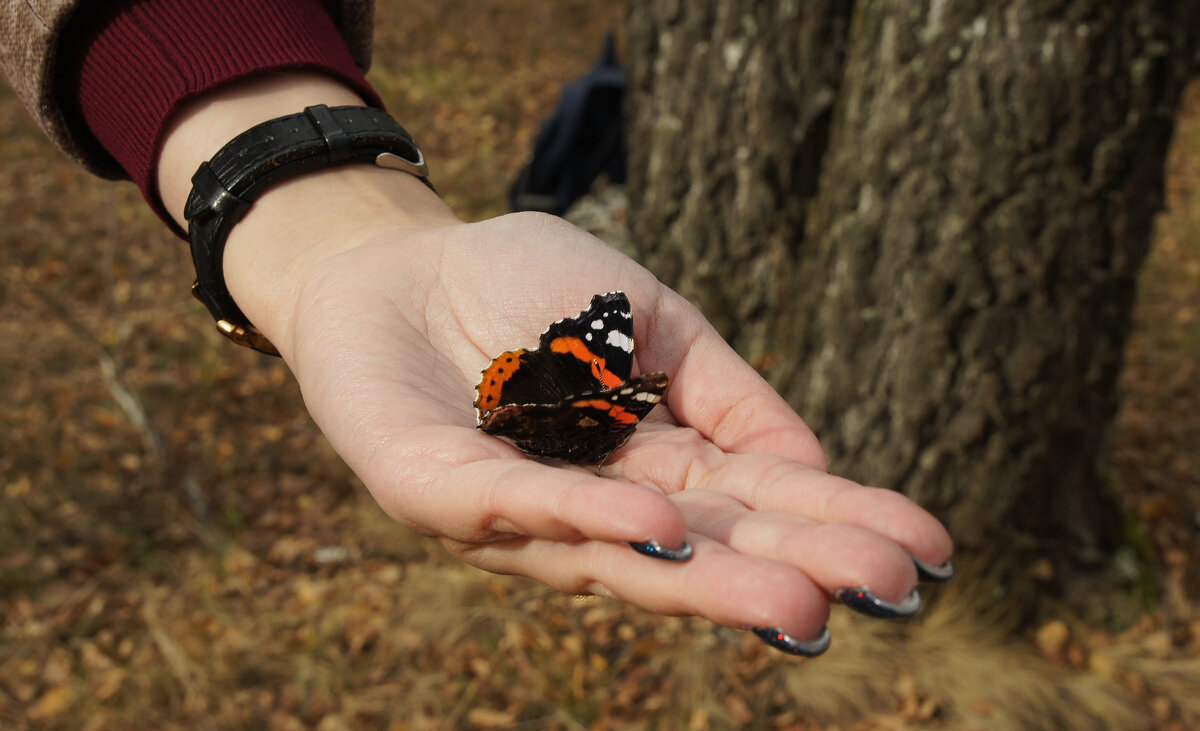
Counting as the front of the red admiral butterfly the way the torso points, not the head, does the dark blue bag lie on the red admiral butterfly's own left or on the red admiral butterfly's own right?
on the red admiral butterfly's own left

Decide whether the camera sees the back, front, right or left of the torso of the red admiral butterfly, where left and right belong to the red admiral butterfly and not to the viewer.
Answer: right
